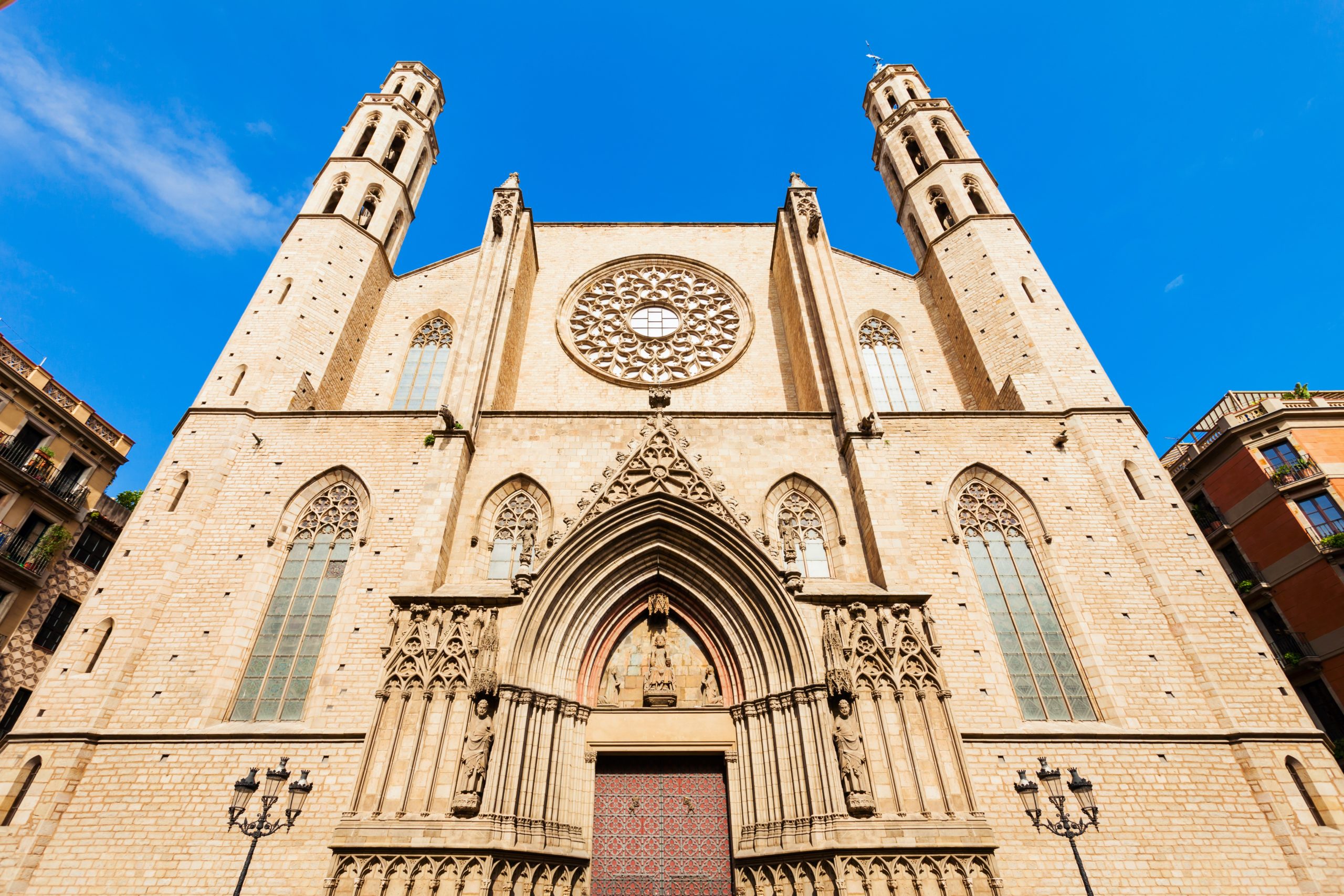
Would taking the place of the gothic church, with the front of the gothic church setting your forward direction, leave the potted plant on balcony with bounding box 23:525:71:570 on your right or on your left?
on your right

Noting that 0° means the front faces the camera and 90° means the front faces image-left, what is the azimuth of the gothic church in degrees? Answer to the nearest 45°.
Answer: approximately 0°

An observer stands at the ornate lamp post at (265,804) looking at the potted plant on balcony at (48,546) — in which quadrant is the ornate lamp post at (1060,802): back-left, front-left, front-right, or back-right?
back-right
